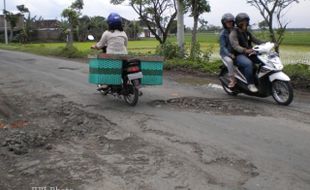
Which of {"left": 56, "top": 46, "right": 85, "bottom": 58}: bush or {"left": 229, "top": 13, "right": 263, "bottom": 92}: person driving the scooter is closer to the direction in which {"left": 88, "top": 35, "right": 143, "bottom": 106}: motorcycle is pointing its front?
the bush

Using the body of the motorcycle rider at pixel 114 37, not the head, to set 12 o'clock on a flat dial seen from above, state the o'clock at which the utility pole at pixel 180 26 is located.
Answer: The utility pole is roughly at 2 o'clock from the motorcycle rider.

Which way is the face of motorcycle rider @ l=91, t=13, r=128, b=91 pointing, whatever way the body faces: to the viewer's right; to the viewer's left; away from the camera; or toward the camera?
away from the camera

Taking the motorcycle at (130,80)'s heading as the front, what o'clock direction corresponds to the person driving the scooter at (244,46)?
The person driving the scooter is roughly at 4 o'clock from the motorcycle.

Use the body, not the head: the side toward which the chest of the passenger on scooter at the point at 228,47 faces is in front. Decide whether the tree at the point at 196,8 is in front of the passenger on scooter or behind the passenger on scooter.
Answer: behind

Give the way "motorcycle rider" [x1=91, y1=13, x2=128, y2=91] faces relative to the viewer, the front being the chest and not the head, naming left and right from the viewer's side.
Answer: facing away from the viewer and to the left of the viewer

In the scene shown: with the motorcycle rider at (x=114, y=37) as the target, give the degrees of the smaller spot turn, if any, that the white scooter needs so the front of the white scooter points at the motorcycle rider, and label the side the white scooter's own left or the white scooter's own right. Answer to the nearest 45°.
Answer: approximately 135° to the white scooter's own right

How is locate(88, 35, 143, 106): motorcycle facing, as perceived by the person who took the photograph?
facing away from the viewer and to the left of the viewer

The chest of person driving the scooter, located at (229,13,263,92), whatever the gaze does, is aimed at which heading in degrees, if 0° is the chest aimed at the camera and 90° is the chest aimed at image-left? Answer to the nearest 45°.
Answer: approximately 315°
